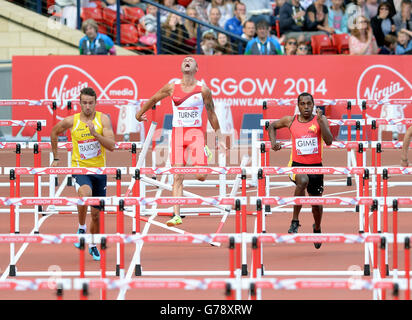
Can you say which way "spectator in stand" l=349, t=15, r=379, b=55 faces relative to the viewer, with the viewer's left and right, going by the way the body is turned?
facing the viewer

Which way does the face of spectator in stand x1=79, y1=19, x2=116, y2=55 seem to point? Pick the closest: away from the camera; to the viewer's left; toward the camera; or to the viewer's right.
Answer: toward the camera

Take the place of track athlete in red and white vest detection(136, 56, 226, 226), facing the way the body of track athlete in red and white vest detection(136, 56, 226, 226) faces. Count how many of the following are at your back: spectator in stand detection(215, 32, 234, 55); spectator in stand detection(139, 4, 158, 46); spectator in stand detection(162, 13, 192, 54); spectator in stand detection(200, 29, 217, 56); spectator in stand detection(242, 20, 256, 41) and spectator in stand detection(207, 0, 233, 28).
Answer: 6

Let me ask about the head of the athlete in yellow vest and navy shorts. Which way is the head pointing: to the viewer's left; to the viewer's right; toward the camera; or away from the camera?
toward the camera

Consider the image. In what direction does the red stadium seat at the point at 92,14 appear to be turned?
toward the camera

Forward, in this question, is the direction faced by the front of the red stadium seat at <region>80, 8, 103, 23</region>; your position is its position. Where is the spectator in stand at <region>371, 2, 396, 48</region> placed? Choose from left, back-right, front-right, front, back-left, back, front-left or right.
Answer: left

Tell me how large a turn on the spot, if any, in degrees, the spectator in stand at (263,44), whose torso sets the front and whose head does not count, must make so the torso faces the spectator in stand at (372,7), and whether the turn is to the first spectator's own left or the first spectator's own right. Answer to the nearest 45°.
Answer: approximately 135° to the first spectator's own left

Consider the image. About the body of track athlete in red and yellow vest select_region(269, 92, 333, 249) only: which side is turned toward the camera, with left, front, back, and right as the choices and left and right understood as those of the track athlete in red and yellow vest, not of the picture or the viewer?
front

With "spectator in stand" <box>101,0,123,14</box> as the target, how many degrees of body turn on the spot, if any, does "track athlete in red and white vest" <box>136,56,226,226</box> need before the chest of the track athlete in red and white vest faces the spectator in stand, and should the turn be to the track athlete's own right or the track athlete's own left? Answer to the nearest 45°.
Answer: approximately 180°

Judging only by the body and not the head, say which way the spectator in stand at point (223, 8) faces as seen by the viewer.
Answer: toward the camera

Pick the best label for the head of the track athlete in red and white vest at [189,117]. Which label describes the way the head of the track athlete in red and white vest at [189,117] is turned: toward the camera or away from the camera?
toward the camera

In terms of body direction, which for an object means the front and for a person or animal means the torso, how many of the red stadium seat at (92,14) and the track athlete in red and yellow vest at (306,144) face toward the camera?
2

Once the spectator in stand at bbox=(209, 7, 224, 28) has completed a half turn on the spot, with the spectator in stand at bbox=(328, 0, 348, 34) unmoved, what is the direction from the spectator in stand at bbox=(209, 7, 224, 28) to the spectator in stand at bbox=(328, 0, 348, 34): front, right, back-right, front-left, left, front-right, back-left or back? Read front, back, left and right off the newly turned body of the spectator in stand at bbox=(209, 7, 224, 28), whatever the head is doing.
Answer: right
